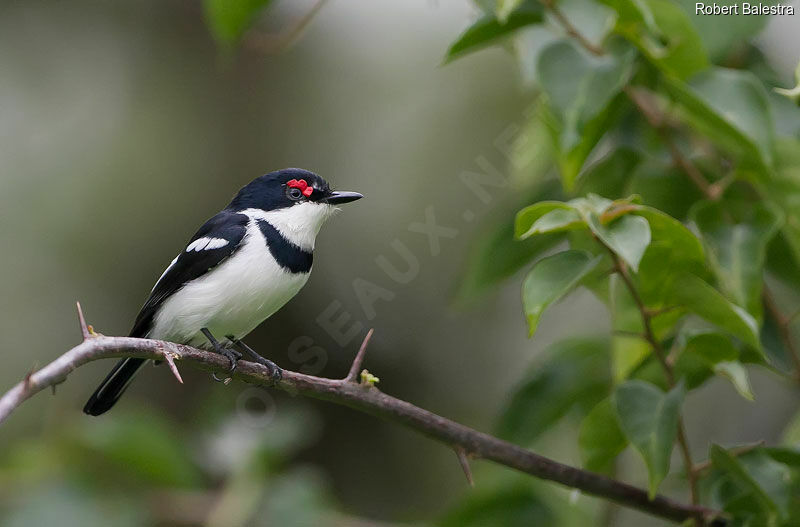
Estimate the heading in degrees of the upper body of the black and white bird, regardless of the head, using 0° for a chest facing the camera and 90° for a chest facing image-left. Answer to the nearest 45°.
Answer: approximately 270°

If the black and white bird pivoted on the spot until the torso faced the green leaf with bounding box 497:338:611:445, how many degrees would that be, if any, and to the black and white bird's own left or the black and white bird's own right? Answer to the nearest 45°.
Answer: approximately 45° to the black and white bird's own left

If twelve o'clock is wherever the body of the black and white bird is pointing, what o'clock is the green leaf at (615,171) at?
The green leaf is roughly at 11 o'clock from the black and white bird.
